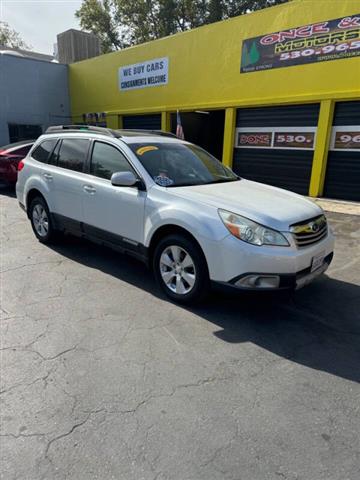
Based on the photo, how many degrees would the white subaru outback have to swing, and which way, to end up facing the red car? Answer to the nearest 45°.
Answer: approximately 180°

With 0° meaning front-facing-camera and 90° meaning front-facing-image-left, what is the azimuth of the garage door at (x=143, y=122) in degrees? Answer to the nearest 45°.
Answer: approximately 0°

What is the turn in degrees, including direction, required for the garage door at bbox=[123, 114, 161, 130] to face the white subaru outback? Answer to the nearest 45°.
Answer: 0° — it already faces it

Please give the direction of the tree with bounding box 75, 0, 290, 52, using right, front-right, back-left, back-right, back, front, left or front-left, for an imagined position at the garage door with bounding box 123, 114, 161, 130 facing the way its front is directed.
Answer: back

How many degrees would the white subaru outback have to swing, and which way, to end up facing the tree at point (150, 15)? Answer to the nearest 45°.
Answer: approximately 135° to its left

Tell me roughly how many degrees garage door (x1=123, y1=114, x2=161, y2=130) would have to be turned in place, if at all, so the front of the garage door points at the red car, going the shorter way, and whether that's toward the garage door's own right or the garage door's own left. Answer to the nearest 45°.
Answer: approximately 45° to the garage door's own right

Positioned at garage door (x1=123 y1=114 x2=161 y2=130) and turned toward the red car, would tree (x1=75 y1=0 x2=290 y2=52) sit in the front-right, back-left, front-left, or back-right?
back-right

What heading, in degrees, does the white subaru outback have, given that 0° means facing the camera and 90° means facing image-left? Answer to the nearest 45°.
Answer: approximately 315°

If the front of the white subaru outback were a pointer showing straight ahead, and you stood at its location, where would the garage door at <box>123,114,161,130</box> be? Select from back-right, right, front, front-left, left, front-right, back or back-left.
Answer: back-left
